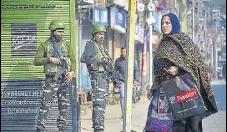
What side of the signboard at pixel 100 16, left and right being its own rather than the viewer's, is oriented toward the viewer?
front

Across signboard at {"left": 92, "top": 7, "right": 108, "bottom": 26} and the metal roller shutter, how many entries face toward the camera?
2

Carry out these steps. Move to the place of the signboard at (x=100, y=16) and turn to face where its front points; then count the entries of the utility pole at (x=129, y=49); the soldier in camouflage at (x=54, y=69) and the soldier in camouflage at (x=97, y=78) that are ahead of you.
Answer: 3

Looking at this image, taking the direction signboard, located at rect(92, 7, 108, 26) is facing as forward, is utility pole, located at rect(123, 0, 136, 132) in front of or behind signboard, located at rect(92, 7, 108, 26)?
in front

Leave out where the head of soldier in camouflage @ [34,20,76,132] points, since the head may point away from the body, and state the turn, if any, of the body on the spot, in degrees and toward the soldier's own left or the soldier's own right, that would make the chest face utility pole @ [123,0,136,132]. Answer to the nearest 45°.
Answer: approximately 45° to the soldier's own left

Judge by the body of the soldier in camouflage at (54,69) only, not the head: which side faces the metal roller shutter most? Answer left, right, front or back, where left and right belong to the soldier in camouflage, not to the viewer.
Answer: back

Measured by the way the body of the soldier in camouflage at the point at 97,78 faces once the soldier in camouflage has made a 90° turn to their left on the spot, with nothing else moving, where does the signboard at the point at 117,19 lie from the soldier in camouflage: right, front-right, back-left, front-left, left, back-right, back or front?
front-left

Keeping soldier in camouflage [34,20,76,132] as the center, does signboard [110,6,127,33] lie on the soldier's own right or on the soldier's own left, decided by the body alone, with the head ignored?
on the soldier's own left
